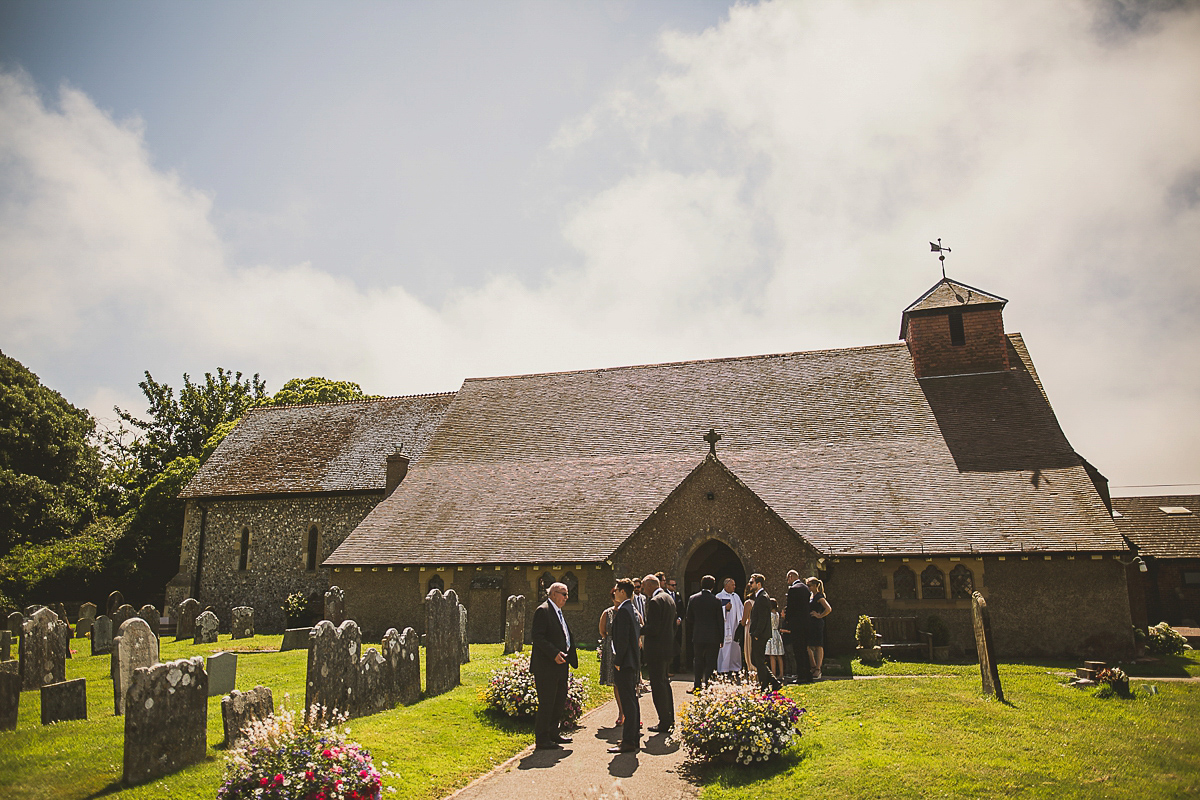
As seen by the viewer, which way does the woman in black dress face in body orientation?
to the viewer's left

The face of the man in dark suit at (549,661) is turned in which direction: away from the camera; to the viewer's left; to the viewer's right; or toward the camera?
to the viewer's right

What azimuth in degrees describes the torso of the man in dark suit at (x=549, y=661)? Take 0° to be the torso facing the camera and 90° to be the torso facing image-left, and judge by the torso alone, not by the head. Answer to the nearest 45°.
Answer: approximately 270°

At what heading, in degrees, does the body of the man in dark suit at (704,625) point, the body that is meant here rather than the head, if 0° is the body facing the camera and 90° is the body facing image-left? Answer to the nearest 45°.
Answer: approximately 180°

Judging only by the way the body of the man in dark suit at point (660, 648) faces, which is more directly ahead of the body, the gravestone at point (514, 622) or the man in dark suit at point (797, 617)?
the gravestone

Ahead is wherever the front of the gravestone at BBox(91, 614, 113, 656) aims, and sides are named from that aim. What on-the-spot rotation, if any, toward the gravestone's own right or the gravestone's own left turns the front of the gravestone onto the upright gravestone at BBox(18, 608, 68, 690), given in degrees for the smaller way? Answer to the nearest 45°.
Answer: approximately 45° to the gravestone's own right

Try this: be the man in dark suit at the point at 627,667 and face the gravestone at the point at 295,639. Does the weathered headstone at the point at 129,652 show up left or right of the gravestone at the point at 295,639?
left

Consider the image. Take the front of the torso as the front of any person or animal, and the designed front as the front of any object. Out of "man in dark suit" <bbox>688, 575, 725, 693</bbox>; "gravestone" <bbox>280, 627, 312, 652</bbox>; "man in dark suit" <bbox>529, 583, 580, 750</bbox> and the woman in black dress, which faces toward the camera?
the gravestone

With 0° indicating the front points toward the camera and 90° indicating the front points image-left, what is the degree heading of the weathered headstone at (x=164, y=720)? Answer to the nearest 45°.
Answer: approximately 315°

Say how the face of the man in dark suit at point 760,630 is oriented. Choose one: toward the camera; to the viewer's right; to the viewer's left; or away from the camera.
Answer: to the viewer's left

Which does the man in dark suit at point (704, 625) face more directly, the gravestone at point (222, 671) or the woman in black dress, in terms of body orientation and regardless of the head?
the woman in black dress
